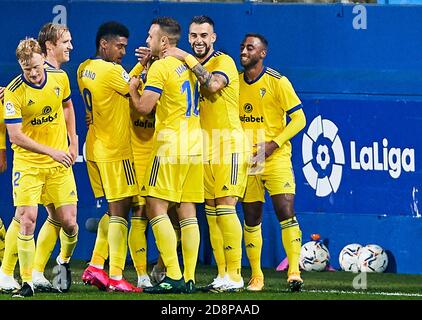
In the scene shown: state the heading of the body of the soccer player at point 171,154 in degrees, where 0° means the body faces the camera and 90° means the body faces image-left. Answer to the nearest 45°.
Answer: approximately 135°

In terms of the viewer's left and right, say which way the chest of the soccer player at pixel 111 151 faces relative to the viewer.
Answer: facing away from the viewer and to the right of the viewer

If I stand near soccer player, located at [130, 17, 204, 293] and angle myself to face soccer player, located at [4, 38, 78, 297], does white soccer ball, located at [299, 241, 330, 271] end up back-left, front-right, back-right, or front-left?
back-right

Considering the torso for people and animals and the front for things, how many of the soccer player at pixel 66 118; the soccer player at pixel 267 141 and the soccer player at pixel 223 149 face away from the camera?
0

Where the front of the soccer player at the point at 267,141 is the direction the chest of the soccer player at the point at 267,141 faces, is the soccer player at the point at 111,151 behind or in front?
in front

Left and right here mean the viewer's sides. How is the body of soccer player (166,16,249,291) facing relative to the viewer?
facing the viewer and to the left of the viewer

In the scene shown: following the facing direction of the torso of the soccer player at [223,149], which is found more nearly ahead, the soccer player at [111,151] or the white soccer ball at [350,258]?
the soccer player

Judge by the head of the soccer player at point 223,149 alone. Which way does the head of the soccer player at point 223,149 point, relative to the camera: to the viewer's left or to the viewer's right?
to the viewer's left

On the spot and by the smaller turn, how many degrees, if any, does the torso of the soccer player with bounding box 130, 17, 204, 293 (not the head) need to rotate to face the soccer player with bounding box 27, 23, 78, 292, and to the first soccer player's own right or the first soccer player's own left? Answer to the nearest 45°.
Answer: approximately 45° to the first soccer player's own left

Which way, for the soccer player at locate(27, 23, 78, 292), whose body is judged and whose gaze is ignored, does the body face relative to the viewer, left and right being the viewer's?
facing the viewer and to the right of the viewer

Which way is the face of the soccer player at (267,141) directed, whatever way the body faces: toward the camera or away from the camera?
toward the camera
